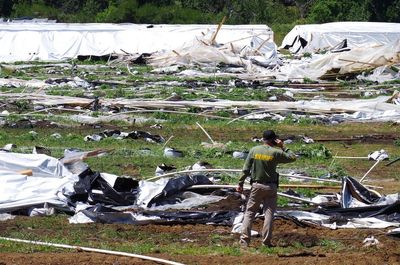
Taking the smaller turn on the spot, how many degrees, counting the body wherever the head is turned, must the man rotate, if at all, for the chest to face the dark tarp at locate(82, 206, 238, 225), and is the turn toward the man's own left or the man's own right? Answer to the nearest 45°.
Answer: approximately 45° to the man's own left

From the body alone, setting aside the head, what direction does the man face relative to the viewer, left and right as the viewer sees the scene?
facing away from the viewer

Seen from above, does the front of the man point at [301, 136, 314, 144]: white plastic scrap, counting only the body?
yes

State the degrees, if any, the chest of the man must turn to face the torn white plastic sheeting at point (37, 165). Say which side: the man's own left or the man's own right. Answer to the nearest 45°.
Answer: approximately 45° to the man's own left

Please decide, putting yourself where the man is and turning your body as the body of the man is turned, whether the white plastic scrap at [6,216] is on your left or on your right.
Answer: on your left

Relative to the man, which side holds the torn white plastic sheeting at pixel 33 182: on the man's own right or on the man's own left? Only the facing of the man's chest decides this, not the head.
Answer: on the man's own left
